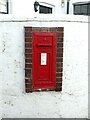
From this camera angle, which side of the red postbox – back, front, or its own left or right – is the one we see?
front
